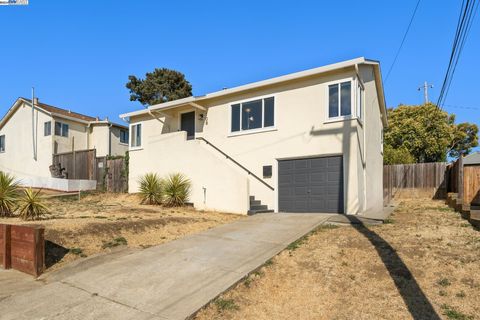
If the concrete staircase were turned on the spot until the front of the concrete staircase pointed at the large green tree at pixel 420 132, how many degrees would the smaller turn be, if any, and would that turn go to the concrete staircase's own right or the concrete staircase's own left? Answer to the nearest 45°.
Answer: approximately 45° to the concrete staircase's own left

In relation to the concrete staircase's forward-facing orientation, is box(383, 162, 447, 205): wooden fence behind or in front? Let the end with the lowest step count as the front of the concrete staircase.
in front

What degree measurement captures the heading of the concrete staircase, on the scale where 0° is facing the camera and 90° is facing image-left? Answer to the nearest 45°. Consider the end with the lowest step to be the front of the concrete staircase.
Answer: approximately 270°

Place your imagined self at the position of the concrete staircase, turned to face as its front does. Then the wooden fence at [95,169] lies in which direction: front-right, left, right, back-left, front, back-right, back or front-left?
back-left

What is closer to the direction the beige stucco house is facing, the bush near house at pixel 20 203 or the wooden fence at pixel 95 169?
the bush near house

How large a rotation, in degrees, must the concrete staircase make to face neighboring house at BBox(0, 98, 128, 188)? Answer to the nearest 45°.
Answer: approximately 135° to its left

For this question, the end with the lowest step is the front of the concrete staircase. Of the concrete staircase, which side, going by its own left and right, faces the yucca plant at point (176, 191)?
back

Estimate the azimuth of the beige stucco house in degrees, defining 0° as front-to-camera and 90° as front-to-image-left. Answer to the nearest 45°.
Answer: approximately 45°

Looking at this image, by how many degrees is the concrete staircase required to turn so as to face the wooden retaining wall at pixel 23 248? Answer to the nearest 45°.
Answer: approximately 135° to its right
